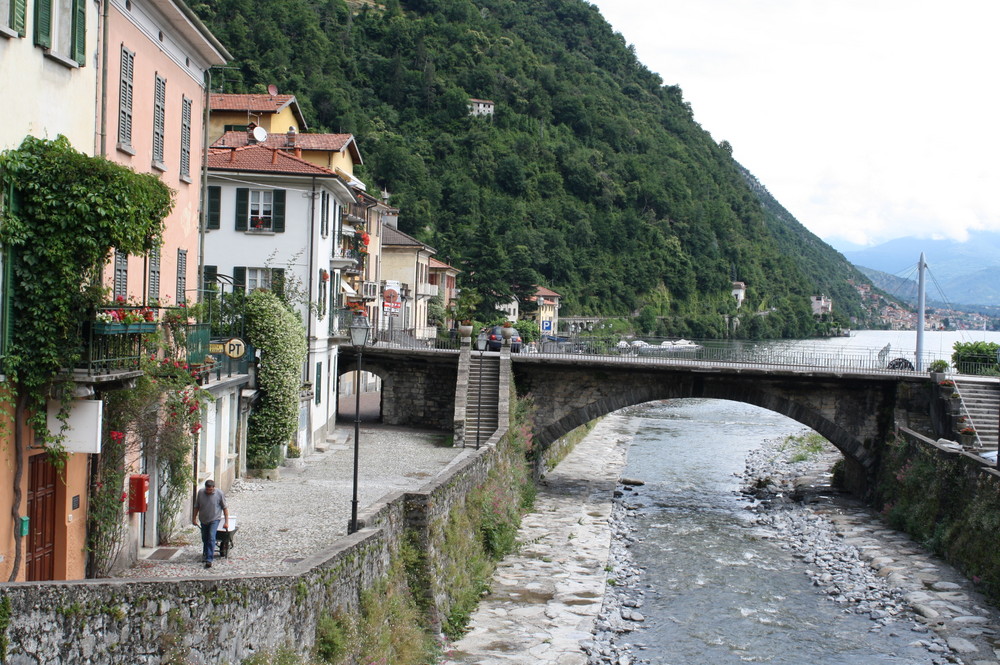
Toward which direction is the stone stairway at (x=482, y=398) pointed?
toward the camera

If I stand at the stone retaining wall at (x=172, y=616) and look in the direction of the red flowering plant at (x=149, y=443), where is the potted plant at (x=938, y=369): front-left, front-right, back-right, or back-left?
front-right

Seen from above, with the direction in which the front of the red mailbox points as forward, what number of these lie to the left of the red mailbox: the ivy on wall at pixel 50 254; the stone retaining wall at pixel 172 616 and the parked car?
1

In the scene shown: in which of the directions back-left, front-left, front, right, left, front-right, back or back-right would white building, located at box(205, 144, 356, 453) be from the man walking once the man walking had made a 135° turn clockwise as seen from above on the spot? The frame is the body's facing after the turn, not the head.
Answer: front-right

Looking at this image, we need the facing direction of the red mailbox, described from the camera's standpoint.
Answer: facing the viewer and to the right of the viewer

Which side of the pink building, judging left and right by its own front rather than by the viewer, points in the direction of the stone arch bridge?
left

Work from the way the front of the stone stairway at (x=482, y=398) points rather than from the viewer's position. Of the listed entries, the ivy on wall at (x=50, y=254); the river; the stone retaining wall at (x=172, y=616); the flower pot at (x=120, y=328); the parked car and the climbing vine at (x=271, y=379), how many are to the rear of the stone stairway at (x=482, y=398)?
1

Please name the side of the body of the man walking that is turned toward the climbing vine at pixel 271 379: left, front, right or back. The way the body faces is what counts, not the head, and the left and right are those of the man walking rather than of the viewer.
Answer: back

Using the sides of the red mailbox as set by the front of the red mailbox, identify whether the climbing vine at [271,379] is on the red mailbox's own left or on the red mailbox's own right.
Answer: on the red mailbox's own left

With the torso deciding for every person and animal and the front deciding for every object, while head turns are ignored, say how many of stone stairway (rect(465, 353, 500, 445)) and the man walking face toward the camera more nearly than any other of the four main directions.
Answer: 2

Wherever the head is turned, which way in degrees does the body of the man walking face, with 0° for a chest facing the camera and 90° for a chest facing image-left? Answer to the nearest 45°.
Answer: approximately 0°

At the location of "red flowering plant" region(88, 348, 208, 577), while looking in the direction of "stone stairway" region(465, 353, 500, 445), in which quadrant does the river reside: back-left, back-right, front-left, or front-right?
front-right

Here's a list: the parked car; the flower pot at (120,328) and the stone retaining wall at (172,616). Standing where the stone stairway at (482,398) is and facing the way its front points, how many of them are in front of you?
2

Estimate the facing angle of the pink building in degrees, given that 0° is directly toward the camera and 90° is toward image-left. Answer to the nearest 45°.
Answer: approximately 315°

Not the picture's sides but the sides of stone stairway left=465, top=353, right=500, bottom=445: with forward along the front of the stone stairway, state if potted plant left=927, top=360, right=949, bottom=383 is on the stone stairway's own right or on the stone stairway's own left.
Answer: on the stone stairway's own left

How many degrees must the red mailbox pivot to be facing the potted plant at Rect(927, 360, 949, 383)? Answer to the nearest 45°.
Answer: approximately 45° to its left
